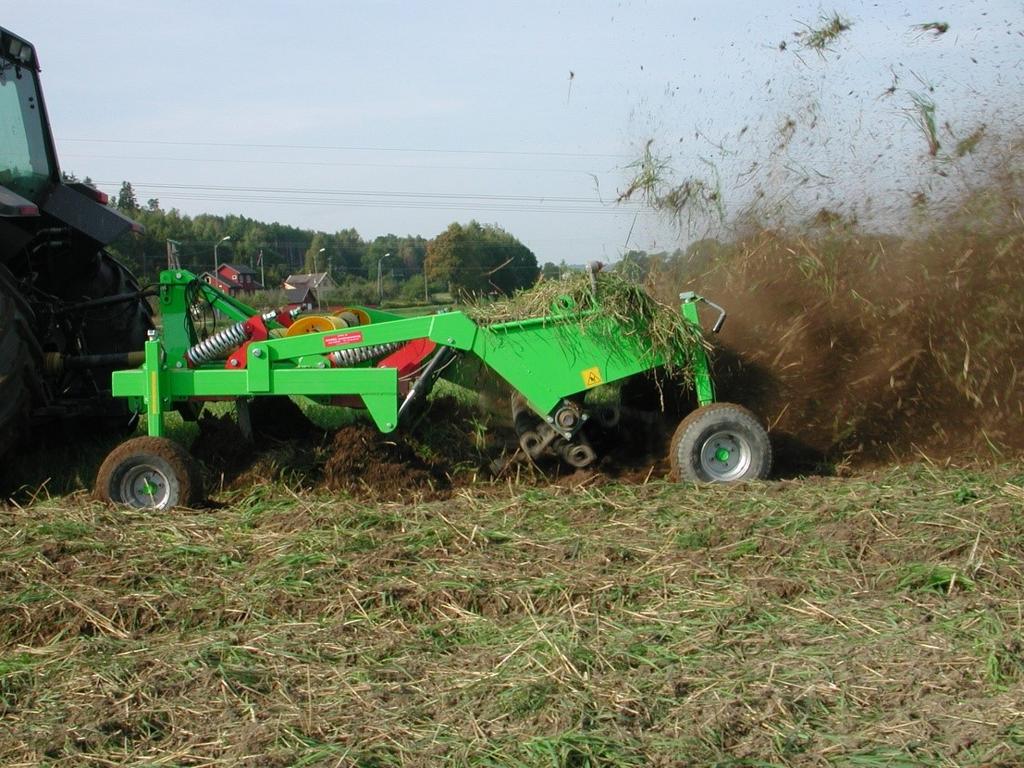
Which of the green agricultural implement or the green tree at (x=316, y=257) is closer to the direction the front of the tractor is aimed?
the green tree

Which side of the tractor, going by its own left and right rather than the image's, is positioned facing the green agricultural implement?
back

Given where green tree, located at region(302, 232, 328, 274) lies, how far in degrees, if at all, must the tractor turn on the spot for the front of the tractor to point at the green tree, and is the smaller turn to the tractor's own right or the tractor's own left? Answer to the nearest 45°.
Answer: approximately 45° to the tractor's own right

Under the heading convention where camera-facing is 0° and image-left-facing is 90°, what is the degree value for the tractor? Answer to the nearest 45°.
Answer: approximately 135°
